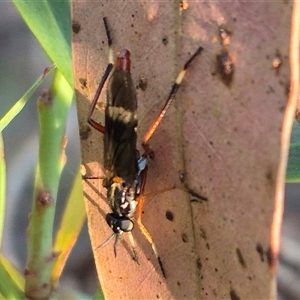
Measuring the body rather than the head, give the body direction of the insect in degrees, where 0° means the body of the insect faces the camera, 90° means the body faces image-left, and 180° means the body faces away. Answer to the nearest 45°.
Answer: approximately 0°
